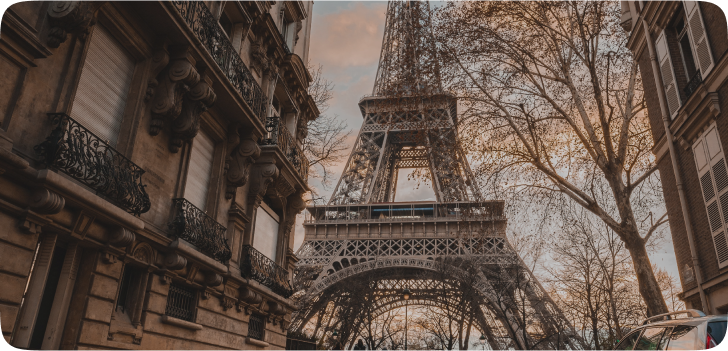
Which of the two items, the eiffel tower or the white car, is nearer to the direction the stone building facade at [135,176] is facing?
the white car

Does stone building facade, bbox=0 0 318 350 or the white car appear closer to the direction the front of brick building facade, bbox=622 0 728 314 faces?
the stone building facade

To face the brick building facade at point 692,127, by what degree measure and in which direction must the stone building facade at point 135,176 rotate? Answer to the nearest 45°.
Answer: approximately 45° to its left

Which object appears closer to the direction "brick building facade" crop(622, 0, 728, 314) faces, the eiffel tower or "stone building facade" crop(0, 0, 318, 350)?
the stone building facade

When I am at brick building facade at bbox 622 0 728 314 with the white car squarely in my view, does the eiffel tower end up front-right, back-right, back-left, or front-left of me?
back-right

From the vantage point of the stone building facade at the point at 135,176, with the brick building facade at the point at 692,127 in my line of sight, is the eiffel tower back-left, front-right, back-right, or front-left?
front-left

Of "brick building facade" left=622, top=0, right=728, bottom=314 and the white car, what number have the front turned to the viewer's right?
0

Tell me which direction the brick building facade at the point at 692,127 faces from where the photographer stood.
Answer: facing the viewer and to the left of the viewer

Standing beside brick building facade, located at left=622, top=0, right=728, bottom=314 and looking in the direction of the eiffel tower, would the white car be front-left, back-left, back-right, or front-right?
back-left

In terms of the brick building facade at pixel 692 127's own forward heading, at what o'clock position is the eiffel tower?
The eiffel tower is roughly at 3 o'clock from the brick building facade.

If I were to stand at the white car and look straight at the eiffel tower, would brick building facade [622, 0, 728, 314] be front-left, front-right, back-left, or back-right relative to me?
front-right

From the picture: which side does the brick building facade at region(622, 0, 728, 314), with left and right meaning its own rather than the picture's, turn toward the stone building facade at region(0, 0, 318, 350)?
front

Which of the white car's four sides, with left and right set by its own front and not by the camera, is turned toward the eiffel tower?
front

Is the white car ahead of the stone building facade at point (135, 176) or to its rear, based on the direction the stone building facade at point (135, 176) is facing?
ahead
